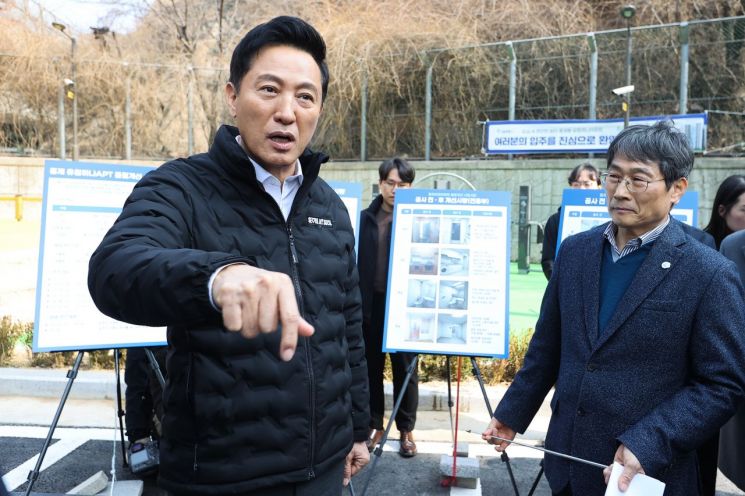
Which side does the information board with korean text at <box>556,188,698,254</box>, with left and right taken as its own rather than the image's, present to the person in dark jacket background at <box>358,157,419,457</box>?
right

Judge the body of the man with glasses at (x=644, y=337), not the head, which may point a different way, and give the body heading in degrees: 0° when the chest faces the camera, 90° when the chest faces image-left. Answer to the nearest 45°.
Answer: approximately 45°

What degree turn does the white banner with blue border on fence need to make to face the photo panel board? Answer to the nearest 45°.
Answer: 0° — it already faces it

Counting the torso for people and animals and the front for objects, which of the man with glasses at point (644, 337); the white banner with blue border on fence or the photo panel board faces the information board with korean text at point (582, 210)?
the white banner with blue border on fence

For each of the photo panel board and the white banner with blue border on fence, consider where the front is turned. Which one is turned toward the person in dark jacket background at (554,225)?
the white banner with blue border on fence

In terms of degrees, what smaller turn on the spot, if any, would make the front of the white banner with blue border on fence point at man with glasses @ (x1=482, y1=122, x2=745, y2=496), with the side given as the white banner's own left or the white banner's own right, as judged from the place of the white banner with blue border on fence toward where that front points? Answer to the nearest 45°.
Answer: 0° — it already faces them

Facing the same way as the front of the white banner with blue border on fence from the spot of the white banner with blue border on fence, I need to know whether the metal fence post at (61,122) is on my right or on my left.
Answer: on my right

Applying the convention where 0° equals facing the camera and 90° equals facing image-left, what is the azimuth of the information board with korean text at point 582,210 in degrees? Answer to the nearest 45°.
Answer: approximately 0°
